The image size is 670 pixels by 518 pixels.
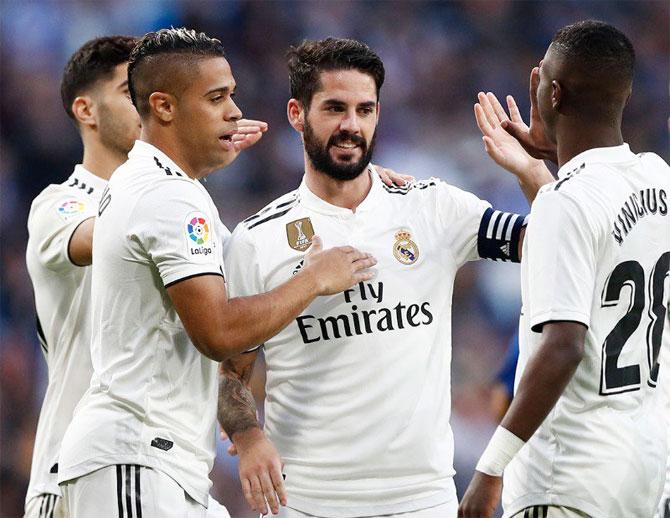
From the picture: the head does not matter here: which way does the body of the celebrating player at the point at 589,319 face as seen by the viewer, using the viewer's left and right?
facing away from the viewer and to the left of the viewer

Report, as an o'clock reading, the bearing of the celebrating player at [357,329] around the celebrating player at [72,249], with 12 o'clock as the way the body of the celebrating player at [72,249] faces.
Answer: the celebrating player at [357,329] is roughly at 1 o'clock from the celebrating player at [72,249].

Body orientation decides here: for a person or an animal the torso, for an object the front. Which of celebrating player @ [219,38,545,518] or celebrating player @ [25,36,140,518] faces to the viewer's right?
celebrating player @ [25,36,140,518]

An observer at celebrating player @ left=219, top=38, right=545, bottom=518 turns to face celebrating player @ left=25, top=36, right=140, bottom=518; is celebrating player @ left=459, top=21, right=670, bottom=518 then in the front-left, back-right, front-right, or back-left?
back-left

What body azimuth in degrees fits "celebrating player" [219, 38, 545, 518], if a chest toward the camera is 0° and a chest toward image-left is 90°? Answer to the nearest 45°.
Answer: approximately 0°

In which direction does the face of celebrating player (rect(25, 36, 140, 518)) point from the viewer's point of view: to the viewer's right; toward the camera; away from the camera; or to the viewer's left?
to the viewer's right

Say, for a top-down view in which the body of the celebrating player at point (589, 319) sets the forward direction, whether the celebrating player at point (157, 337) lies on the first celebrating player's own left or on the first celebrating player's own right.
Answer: on the first celebrating player's own left

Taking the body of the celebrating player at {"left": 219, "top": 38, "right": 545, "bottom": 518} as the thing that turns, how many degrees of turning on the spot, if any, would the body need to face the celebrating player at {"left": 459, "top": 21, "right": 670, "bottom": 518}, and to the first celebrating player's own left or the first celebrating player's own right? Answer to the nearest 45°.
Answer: approximately 45° to the first celebrating player's own left

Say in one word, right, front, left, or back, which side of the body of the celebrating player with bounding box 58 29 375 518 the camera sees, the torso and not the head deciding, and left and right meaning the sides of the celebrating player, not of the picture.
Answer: right

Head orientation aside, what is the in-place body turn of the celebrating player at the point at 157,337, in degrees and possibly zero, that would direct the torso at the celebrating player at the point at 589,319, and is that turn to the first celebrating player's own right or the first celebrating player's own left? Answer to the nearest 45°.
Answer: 0° — they already face them

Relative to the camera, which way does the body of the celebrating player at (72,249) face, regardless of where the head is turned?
to the viewer's right

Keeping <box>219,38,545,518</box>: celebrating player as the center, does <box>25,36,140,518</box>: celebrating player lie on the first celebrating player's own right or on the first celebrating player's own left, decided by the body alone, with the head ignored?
on the first celebrating player's own right

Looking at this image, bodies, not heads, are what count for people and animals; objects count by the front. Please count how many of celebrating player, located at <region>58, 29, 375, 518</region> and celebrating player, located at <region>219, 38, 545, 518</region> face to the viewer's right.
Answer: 1
